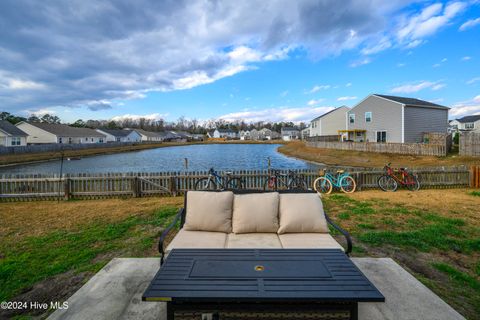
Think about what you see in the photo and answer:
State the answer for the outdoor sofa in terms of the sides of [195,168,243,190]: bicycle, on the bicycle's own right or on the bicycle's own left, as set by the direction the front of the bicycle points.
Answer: on the bicycle's own left

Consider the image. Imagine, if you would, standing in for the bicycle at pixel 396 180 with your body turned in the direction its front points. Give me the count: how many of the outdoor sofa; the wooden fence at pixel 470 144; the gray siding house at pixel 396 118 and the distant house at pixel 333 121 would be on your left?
1

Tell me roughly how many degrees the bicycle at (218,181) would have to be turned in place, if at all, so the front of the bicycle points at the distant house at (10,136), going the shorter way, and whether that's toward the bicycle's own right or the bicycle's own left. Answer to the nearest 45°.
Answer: approximately 45° to the bicycle's own right

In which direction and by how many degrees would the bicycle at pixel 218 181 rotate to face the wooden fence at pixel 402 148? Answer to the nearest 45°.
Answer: approximately 135° to its right

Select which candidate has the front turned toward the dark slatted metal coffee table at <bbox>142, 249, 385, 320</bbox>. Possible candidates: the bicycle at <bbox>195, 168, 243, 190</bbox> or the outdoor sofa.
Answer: the outdoor sofa

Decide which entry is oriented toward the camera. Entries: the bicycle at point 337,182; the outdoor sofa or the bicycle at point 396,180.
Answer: the outdoor sofa

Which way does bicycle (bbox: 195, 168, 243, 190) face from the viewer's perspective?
to the viewer's left

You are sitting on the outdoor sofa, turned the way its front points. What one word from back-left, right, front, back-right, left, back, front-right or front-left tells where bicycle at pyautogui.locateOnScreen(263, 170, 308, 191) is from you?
back

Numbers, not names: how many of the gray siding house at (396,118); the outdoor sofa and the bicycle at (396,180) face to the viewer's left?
1
